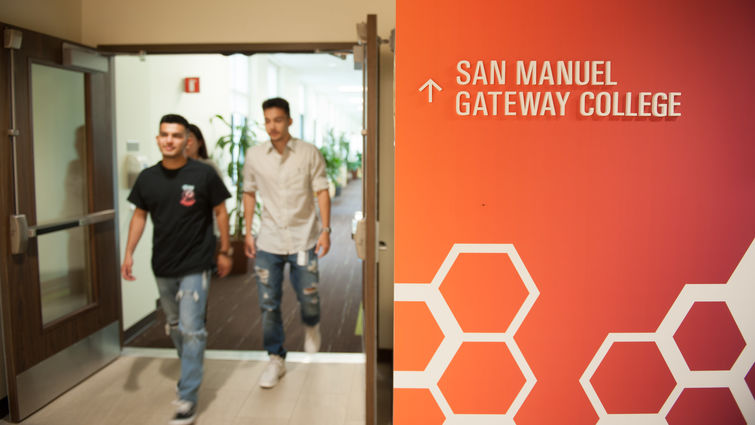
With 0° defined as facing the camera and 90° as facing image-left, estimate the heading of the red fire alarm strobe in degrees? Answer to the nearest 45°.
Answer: approximately 0°

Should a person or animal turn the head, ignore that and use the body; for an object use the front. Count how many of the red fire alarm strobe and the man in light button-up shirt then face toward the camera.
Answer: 2

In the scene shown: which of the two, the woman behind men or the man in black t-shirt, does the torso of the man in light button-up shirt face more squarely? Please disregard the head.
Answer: the man in black t-shirt

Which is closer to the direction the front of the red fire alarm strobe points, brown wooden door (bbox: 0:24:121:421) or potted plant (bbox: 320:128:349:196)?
the brown wooden door

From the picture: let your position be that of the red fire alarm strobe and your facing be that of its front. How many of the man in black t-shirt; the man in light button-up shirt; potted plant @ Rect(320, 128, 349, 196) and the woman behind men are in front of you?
3

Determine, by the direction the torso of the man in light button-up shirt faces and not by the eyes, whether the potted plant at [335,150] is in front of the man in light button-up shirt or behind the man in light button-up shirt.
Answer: behind

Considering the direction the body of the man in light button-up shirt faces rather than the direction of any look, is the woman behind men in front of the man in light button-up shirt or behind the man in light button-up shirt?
behind

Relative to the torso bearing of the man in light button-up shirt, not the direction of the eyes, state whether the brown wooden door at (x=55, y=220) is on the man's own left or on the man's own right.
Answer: on the man's own right
